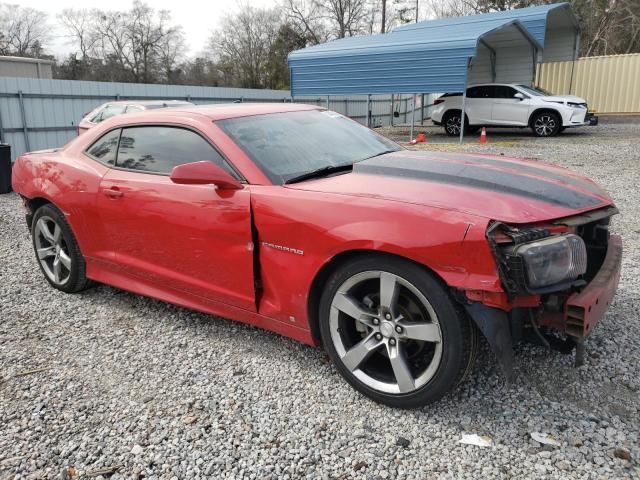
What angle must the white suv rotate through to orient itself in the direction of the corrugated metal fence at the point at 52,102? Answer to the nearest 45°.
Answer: approximately 135° to its right

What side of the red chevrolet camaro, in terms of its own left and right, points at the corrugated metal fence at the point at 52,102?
back

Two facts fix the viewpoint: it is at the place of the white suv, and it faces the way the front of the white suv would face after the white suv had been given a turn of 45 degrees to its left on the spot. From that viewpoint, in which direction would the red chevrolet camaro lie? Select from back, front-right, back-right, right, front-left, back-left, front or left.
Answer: back-right

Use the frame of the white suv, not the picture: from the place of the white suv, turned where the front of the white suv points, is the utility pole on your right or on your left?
on your left

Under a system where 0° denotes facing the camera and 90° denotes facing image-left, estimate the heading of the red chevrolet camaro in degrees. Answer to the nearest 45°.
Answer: approximately 315°

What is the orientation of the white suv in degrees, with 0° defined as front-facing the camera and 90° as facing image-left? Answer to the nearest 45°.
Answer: approximately 270°

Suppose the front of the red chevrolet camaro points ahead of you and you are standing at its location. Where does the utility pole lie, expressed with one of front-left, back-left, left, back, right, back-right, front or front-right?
back-left
